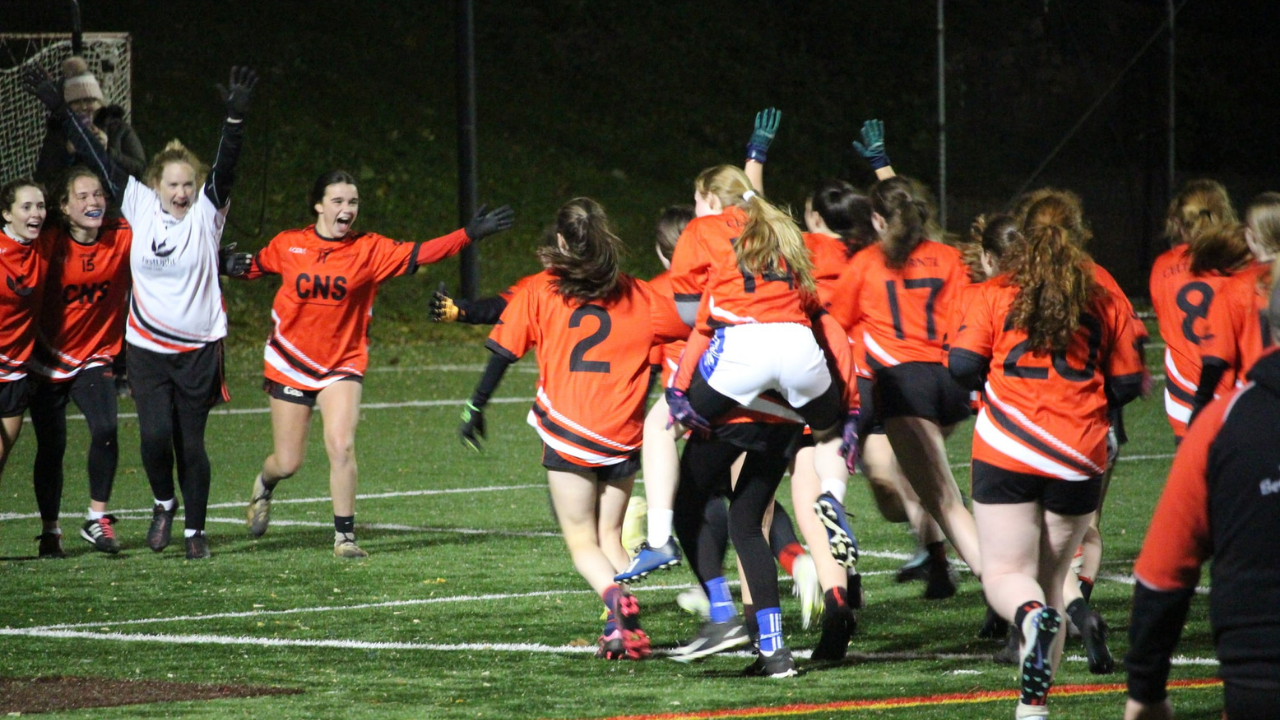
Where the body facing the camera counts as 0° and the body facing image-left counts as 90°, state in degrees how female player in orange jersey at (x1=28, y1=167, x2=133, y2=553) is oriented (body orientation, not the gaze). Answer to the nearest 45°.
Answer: approximately 0°

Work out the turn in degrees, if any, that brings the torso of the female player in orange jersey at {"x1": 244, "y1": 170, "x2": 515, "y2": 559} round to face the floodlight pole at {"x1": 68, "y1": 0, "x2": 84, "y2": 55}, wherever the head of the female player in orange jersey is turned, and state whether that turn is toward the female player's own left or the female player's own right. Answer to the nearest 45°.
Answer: approximately 180°

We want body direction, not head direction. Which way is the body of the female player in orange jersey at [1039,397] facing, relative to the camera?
away from the camera

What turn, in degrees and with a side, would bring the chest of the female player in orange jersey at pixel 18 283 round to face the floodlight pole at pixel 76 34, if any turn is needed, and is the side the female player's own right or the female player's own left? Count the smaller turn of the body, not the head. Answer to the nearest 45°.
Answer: approximately 135° to the female player's own left

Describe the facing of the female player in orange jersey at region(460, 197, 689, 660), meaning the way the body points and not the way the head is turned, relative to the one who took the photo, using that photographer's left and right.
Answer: facing away from the viewer

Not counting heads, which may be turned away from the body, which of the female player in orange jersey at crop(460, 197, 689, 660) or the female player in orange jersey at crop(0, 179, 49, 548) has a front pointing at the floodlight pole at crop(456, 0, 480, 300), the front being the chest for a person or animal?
the female player in orange jersey at crop(460, 197, 689, 660)

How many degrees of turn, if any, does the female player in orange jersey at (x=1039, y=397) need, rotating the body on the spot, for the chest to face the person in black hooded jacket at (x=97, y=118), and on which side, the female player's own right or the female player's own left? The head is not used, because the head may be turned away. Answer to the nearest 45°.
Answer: approximately 45° to the female player's own left

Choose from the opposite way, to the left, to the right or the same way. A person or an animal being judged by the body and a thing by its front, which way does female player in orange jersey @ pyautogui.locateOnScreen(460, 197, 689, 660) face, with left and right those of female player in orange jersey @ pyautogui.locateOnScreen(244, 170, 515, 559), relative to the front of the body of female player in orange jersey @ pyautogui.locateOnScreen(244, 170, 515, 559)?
the opposite way

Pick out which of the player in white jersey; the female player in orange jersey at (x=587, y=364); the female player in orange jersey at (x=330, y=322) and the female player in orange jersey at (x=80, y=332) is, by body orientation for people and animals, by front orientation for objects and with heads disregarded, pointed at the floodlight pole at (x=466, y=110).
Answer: the female player in orange jersey at (x=587, y=364)

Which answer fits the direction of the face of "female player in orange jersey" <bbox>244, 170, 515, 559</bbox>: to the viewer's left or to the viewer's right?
to the viewer's right

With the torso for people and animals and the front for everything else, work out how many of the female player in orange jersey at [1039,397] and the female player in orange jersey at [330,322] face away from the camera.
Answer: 1
